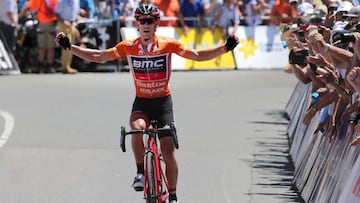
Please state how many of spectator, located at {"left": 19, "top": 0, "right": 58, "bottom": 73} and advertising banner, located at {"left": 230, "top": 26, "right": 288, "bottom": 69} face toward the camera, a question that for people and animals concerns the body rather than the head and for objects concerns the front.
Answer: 2

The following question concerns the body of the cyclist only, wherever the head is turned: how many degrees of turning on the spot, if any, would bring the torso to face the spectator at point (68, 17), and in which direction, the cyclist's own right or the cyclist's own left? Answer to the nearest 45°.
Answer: approximately 180°

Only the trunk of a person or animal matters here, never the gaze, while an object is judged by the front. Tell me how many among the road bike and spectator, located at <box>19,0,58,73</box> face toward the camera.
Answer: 2

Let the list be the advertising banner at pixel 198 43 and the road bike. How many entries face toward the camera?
2

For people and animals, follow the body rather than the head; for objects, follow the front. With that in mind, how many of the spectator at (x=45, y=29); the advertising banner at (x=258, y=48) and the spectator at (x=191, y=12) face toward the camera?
3

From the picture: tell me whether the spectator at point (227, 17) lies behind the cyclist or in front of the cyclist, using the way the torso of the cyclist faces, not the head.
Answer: behind

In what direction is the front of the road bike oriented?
toward the camera

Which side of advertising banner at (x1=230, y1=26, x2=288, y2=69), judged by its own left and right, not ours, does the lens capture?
front
